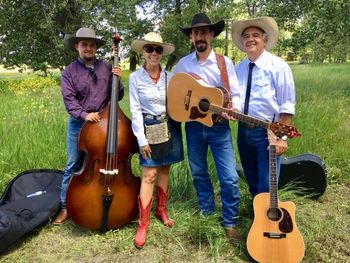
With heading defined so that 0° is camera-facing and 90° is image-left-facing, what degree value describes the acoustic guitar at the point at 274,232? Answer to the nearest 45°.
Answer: approximately 0°

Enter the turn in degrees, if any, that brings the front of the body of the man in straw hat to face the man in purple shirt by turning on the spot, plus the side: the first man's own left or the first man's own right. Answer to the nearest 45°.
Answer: approximately 45° to the first man's own right

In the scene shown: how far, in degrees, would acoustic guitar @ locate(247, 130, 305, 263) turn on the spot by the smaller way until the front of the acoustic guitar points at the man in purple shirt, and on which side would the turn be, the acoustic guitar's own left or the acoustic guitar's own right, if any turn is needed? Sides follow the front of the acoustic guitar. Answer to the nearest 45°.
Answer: approximately 90° to the acoustic guitar's own right

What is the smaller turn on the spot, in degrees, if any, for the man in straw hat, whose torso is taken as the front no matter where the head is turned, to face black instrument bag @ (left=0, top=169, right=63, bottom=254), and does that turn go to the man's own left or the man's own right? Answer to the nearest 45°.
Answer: approximately 45° to the man's own right

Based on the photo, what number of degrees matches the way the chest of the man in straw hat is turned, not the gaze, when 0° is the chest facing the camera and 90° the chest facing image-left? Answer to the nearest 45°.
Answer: approximately 45°

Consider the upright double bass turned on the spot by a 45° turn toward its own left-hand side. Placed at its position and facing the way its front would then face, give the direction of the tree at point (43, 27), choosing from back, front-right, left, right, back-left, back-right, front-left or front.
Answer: back-left

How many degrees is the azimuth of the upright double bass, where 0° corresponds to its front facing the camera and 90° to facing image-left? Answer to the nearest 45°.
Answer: approximately 0°

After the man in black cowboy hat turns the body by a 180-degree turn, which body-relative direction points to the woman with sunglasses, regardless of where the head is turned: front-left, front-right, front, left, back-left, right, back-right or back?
left

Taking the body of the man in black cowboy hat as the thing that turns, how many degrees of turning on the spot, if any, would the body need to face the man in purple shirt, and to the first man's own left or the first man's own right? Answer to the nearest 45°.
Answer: approximately 90° to the first man's own right

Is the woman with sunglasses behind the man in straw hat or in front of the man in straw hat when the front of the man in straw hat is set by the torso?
in front
